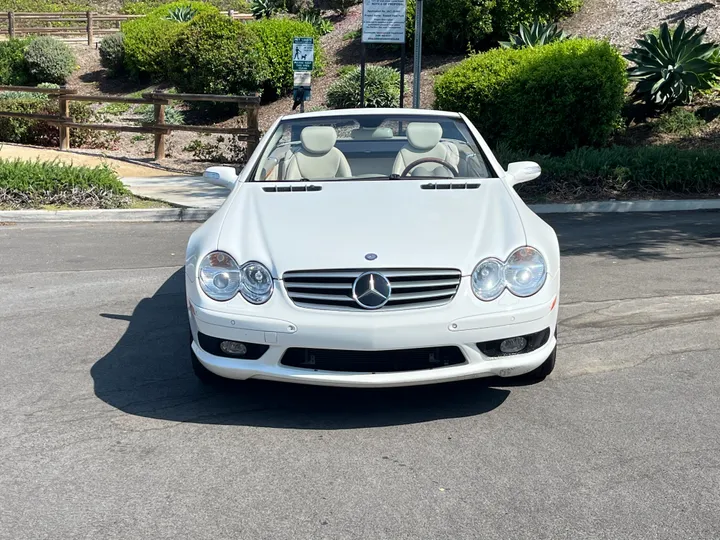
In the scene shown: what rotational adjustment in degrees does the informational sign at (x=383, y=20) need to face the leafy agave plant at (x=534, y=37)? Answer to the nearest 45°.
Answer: approximately 135° to its left

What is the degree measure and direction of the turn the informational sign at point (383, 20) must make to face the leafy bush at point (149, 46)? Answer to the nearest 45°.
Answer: approximately 135° to its right

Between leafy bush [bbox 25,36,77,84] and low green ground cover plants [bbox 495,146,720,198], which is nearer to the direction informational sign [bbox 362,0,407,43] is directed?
the low green ground cover plants

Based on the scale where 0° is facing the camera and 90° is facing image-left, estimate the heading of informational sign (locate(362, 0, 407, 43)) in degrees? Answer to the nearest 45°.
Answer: approximately 0°

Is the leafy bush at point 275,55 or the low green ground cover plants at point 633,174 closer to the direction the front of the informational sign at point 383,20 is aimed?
the low green ground cover plants

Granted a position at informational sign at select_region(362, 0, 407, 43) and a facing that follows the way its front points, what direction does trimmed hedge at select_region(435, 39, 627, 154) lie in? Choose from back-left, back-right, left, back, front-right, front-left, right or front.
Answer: left

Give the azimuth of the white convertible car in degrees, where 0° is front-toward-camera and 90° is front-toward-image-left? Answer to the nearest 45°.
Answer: approximately 0°

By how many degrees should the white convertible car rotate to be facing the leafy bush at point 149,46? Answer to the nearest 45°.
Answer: approximately 180°

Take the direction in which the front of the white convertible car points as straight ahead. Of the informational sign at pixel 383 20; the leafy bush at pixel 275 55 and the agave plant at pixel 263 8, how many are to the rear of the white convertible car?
3

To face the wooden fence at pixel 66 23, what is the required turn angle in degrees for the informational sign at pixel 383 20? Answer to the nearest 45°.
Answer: approximately 135° to its right

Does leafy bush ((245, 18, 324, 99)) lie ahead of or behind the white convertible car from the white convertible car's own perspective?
behind

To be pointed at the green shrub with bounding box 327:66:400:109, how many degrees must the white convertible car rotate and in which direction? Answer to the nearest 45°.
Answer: approximately 180°

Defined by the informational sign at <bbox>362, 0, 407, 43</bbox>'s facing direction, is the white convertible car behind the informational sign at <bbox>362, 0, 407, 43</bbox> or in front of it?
in front
